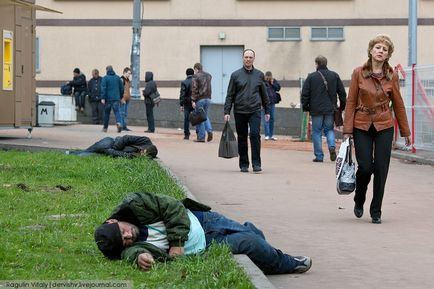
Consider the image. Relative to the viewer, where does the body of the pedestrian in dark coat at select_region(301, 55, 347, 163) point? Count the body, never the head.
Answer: away from the camera

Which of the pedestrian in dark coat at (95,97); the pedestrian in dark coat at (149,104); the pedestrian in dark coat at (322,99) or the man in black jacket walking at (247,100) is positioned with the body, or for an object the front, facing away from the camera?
the pedestrian in dark coat at (322,99)

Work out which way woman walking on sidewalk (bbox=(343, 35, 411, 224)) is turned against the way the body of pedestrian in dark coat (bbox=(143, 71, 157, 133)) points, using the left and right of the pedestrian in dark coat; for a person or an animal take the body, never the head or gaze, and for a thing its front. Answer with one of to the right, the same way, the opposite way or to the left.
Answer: to the left

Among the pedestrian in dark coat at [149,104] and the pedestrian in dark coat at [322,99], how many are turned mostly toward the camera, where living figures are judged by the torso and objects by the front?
0

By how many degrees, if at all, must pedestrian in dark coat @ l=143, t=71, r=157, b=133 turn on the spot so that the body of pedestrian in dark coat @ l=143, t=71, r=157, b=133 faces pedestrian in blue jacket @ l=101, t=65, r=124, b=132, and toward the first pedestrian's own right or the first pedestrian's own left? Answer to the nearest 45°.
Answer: approximately 45° to the first pedestrian's own left

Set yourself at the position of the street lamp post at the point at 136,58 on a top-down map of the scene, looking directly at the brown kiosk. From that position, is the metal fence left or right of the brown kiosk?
left

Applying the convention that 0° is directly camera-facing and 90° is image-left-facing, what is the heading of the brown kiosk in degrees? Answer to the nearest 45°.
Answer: approximately 315°

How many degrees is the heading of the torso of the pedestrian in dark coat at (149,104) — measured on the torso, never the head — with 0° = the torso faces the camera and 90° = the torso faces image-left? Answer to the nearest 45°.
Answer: approximately 90°
